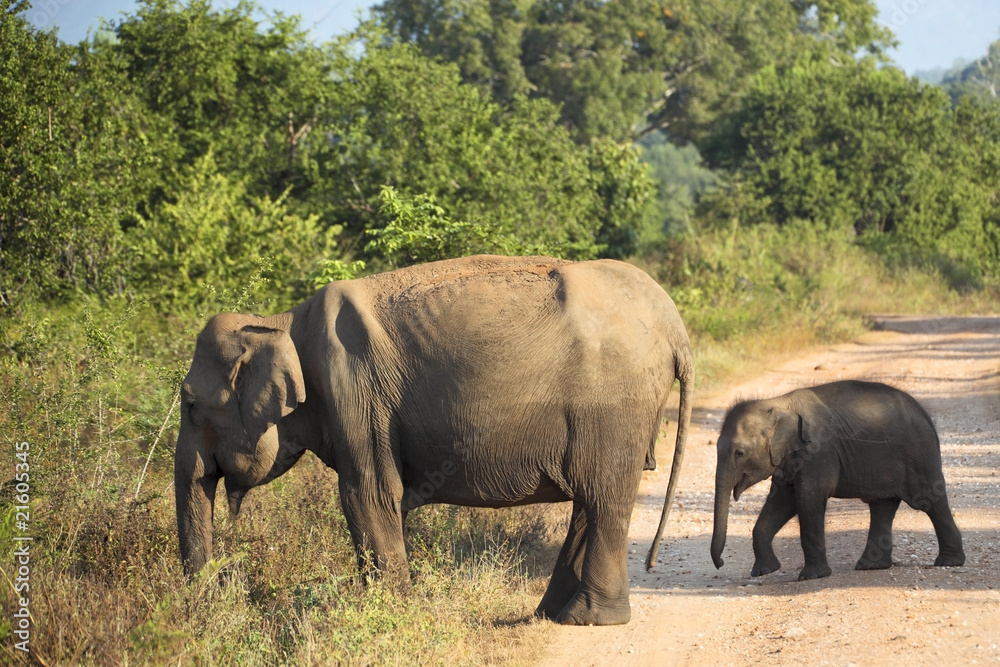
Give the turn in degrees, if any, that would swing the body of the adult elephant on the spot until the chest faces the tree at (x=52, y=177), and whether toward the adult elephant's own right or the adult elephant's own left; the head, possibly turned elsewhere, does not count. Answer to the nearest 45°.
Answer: approximately 45° to the adult elephant's own right

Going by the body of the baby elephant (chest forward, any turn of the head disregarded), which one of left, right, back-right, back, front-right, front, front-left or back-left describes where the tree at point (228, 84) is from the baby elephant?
front-right

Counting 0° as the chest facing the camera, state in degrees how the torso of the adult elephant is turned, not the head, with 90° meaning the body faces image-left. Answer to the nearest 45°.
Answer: approximately 90°

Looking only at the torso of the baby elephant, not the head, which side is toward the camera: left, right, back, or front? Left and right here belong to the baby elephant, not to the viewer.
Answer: left

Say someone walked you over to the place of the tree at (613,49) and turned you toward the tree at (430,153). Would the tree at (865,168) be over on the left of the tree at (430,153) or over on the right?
left

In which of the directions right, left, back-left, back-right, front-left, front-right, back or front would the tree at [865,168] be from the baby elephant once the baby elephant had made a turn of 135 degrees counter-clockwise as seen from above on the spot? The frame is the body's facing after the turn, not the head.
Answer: back-left

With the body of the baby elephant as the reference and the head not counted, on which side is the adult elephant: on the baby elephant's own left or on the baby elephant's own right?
on the baby elephant's own left

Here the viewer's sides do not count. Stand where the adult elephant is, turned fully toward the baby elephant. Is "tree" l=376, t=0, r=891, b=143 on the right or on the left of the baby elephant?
left

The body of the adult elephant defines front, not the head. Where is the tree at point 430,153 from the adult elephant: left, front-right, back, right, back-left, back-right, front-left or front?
right

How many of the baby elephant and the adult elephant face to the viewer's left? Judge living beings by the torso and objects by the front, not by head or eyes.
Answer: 2

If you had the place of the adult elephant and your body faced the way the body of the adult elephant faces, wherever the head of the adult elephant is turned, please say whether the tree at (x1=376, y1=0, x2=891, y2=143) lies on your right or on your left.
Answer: on your right
